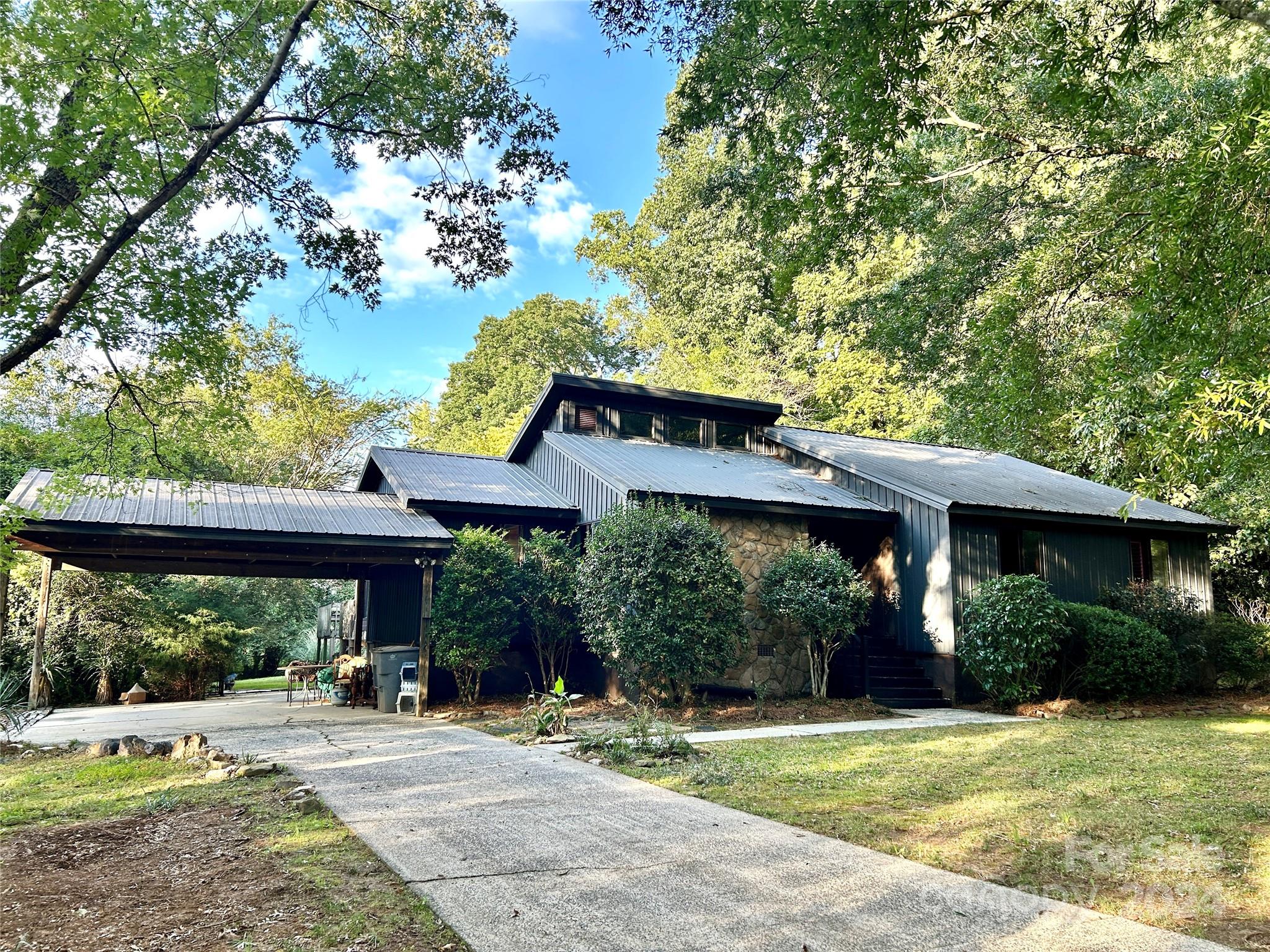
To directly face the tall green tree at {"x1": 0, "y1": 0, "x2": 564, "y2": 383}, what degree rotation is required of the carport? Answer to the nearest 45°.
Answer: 0° — it already faces it

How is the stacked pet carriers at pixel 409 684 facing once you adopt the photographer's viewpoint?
facing the viewer and to the left of the viewer

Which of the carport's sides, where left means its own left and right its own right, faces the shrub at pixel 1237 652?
left

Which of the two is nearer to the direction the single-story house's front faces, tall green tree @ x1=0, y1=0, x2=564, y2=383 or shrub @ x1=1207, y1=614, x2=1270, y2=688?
the tall green tree

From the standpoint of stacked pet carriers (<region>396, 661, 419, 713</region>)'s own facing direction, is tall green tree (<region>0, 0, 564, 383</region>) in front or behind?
in front

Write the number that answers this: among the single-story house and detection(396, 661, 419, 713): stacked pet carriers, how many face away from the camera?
0

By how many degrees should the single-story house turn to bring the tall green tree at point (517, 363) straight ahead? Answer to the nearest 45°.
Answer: approximately 180°

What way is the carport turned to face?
toward the camera

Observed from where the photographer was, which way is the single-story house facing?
facing the viewer
